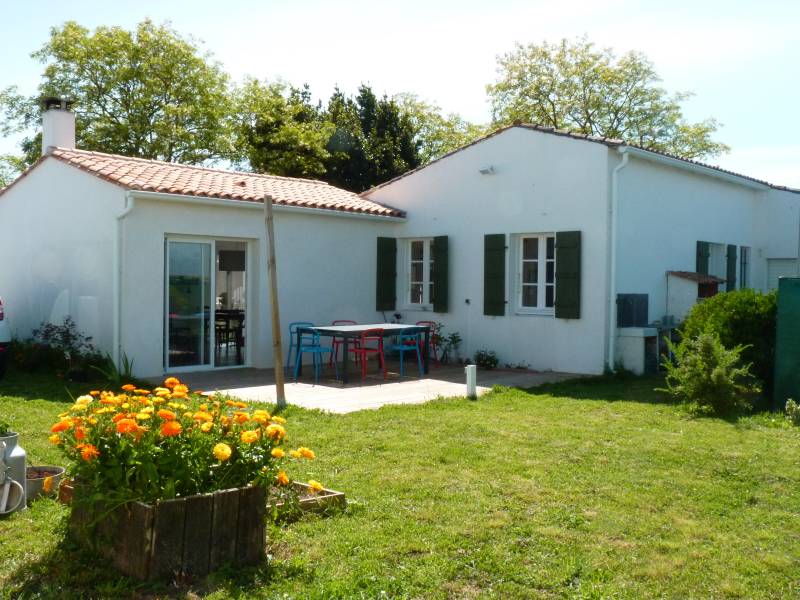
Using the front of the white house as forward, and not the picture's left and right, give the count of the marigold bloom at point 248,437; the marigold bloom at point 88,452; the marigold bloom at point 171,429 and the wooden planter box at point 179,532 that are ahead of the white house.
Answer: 4

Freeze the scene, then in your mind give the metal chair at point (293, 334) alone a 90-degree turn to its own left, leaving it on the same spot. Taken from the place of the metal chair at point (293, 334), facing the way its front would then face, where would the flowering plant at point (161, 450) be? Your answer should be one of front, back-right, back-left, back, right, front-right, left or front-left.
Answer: back

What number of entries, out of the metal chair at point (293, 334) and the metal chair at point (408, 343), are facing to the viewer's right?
1

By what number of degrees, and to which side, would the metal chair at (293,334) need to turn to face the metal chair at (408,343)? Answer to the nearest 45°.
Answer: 0° — it already faces it

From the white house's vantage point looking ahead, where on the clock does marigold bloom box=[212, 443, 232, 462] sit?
The marigold bloom is roughly at 12 o'clock from the white house.

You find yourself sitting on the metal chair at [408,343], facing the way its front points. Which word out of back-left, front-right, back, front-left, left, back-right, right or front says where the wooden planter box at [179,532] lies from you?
back-left

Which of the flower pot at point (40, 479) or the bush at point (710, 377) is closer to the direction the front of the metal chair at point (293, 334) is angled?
the bush

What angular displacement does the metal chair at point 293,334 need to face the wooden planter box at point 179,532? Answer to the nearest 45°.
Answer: approximately 90° to its right

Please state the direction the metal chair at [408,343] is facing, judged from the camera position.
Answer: facing away from the viewer and to the left of the viewer

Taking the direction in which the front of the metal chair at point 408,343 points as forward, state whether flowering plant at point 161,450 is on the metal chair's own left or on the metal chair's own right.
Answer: on the metal chair's own left

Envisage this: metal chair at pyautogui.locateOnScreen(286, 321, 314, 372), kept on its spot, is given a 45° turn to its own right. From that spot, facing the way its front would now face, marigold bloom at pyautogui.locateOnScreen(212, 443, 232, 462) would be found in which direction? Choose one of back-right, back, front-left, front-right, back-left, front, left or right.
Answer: front-right

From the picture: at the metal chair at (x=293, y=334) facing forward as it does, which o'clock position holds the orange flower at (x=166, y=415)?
The orange flower is roughly at 3 o'clock from the metal chair.

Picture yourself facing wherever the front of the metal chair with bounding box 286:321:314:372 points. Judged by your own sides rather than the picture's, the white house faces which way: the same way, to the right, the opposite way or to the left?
to the right

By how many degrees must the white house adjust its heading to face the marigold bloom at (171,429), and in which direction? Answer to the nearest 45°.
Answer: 0° — it already faces it

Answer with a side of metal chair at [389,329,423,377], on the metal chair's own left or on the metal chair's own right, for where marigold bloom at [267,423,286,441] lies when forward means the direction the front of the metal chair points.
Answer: on the metal chair's own left

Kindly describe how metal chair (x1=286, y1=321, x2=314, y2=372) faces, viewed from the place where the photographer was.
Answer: facing to the right of the viewer

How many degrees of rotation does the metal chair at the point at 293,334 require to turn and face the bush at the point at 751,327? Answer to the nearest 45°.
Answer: approximately 45° to its right

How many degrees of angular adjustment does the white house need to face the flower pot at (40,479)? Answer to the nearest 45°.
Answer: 0° — it already faces it

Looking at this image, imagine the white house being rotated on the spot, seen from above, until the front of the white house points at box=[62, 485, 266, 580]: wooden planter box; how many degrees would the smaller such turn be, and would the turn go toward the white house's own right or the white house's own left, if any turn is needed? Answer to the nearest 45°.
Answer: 0° — it already faces it

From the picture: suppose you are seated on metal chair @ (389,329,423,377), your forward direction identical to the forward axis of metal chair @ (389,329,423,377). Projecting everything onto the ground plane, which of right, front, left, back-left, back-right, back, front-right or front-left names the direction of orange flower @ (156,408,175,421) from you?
back-left
